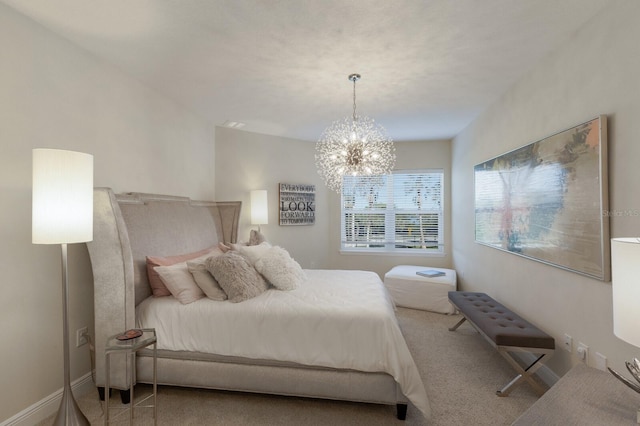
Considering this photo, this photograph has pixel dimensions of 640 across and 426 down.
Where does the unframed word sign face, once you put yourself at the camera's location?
facing the viewer

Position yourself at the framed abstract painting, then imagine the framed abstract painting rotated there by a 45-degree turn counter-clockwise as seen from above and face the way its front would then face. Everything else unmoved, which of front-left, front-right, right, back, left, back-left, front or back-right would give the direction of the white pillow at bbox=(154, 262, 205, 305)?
front-right

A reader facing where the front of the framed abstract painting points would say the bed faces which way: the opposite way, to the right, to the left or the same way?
the opposite way

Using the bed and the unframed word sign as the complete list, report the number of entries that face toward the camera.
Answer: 1

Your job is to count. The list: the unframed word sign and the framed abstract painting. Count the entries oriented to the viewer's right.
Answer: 0

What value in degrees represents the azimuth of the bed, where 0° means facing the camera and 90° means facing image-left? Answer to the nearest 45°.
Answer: approximately 270°

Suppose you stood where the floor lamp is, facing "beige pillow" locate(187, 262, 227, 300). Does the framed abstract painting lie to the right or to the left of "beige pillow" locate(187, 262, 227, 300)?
right

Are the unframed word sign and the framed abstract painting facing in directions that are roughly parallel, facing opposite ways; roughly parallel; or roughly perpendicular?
roughly perpendicular

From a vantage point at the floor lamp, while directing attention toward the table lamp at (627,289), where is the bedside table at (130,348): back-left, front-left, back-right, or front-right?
front-left

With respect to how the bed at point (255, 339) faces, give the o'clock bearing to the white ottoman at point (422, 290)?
The white ottoman is roughly at 11 o'clock from the bed.

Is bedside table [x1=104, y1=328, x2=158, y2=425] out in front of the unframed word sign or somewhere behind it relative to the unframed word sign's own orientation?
in front

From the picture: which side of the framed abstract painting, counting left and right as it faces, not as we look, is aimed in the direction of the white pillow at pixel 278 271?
front

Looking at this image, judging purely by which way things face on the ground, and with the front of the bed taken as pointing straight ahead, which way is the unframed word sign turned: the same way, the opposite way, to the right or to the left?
to the right
